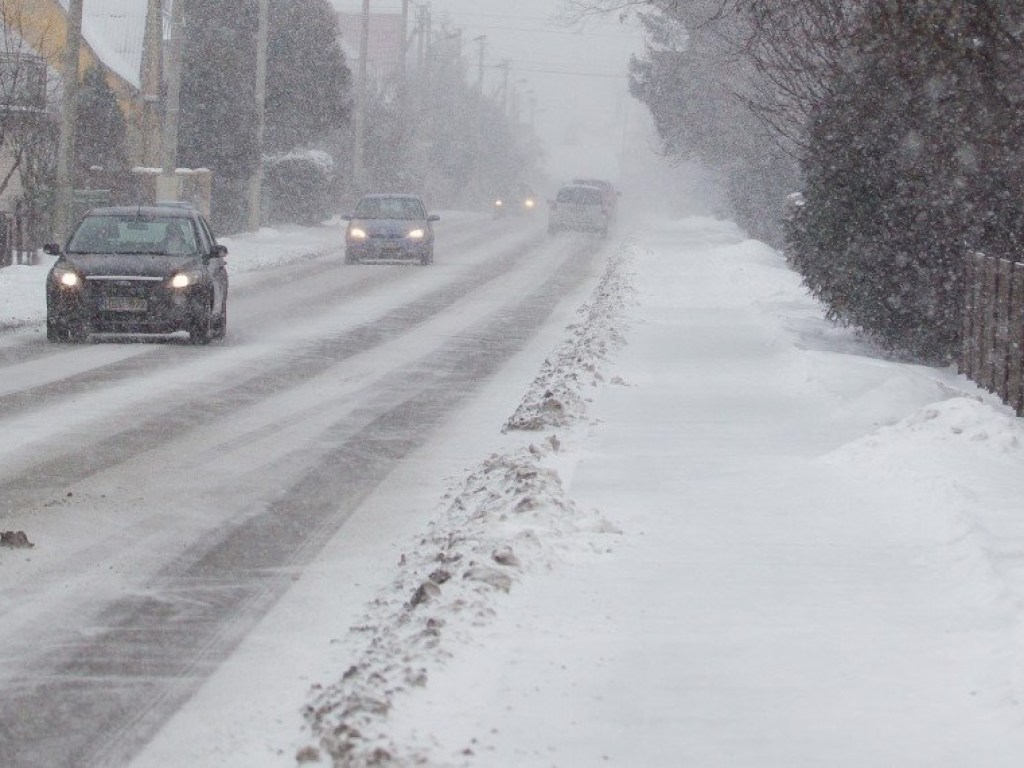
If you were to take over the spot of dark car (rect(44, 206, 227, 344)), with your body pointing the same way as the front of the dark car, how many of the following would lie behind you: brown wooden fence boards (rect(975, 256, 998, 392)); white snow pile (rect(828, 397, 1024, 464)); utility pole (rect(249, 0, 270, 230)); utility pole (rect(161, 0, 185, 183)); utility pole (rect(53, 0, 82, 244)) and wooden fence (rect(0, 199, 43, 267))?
4

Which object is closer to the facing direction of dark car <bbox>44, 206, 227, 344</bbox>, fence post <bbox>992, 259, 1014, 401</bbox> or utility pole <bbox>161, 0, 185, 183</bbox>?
the fence post

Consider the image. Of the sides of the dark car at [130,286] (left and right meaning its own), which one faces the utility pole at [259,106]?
back

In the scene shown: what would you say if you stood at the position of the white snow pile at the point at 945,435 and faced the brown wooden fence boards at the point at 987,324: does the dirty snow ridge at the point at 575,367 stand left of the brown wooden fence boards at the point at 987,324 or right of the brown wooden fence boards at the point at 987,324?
left

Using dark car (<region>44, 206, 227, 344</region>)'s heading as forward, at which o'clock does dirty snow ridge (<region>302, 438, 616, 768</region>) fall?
The dirty snow ridge is roughly at 12 o'clock from the dark car.

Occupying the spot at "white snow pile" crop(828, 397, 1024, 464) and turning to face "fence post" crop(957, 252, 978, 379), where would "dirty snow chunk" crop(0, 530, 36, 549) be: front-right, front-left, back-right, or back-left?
back-left

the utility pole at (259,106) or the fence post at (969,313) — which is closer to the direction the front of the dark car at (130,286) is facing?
the fence post

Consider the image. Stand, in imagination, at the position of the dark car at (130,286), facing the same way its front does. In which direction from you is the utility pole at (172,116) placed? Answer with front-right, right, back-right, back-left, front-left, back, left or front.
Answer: back

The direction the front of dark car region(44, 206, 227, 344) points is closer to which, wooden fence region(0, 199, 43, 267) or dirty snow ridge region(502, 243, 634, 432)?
the dirty snow ridge

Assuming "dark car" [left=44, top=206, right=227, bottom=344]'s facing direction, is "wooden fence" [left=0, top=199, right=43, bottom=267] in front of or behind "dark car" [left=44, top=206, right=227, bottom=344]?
behind

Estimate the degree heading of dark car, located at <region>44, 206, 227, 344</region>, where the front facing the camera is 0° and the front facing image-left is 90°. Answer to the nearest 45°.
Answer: approximately 0°

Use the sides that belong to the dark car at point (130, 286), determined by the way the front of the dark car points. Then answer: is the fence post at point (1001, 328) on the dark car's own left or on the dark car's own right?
on the dark car's own left

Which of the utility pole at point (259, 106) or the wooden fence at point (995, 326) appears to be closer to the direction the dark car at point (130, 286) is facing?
the wooden fence

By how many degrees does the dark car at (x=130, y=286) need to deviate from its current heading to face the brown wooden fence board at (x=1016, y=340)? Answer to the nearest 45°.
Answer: approximately 45° to its left

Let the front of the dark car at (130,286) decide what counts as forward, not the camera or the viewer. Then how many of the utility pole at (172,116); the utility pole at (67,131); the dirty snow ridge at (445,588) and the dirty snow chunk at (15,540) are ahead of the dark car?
2

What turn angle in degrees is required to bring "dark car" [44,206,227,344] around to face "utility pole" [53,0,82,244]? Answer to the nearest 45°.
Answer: approximately 180°
